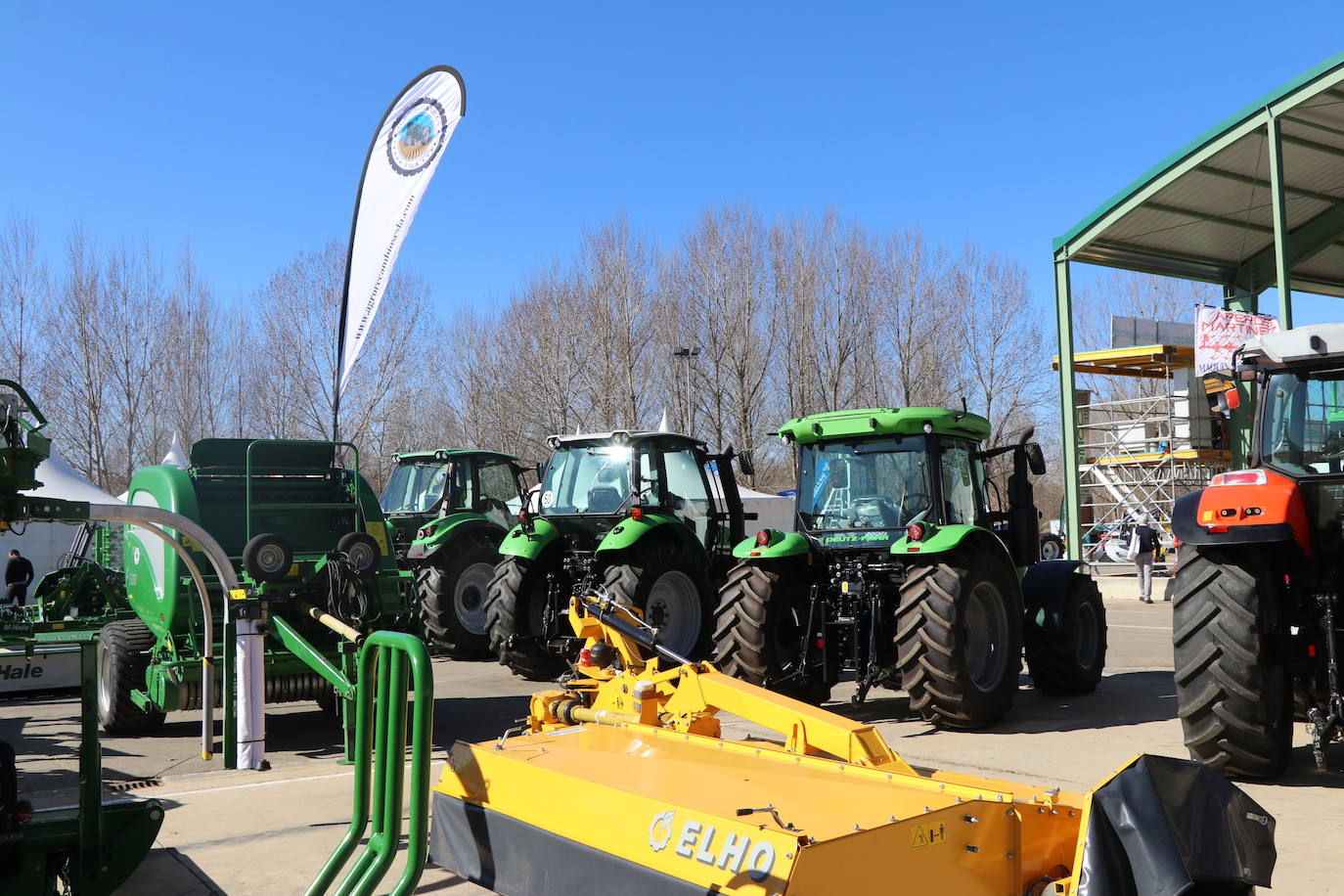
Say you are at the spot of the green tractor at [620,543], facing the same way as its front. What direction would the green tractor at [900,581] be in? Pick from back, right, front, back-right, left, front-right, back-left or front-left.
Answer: right

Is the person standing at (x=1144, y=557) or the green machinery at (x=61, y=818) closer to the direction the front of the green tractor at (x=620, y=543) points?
the person standing

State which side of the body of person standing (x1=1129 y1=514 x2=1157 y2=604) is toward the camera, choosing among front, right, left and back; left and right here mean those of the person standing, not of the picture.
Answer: back

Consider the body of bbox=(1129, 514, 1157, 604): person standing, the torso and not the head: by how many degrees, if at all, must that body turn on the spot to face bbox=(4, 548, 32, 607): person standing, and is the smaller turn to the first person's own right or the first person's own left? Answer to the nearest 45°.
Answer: approximately 135° to the first person's own left

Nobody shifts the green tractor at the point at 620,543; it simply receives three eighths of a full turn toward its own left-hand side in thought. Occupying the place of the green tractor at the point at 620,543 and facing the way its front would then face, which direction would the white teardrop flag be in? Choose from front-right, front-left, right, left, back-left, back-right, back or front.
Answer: front-right

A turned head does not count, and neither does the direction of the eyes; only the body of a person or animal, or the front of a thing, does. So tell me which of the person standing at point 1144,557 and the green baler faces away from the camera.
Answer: the person standing

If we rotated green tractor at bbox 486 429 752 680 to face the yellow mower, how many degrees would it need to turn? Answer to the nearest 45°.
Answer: approximately 135° to its right

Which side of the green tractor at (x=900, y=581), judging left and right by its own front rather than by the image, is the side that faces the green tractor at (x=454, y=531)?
left

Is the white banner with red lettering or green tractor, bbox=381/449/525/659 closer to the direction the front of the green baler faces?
the white banner with red lettering

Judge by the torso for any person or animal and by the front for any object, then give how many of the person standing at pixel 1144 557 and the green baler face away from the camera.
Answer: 1

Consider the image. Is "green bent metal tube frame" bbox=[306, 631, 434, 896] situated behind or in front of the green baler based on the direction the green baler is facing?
in front

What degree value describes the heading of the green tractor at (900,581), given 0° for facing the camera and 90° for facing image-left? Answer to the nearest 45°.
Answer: approximately 225°

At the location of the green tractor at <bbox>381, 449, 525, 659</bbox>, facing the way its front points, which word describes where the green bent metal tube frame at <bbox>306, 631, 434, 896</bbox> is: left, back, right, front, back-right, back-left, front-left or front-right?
back-right
